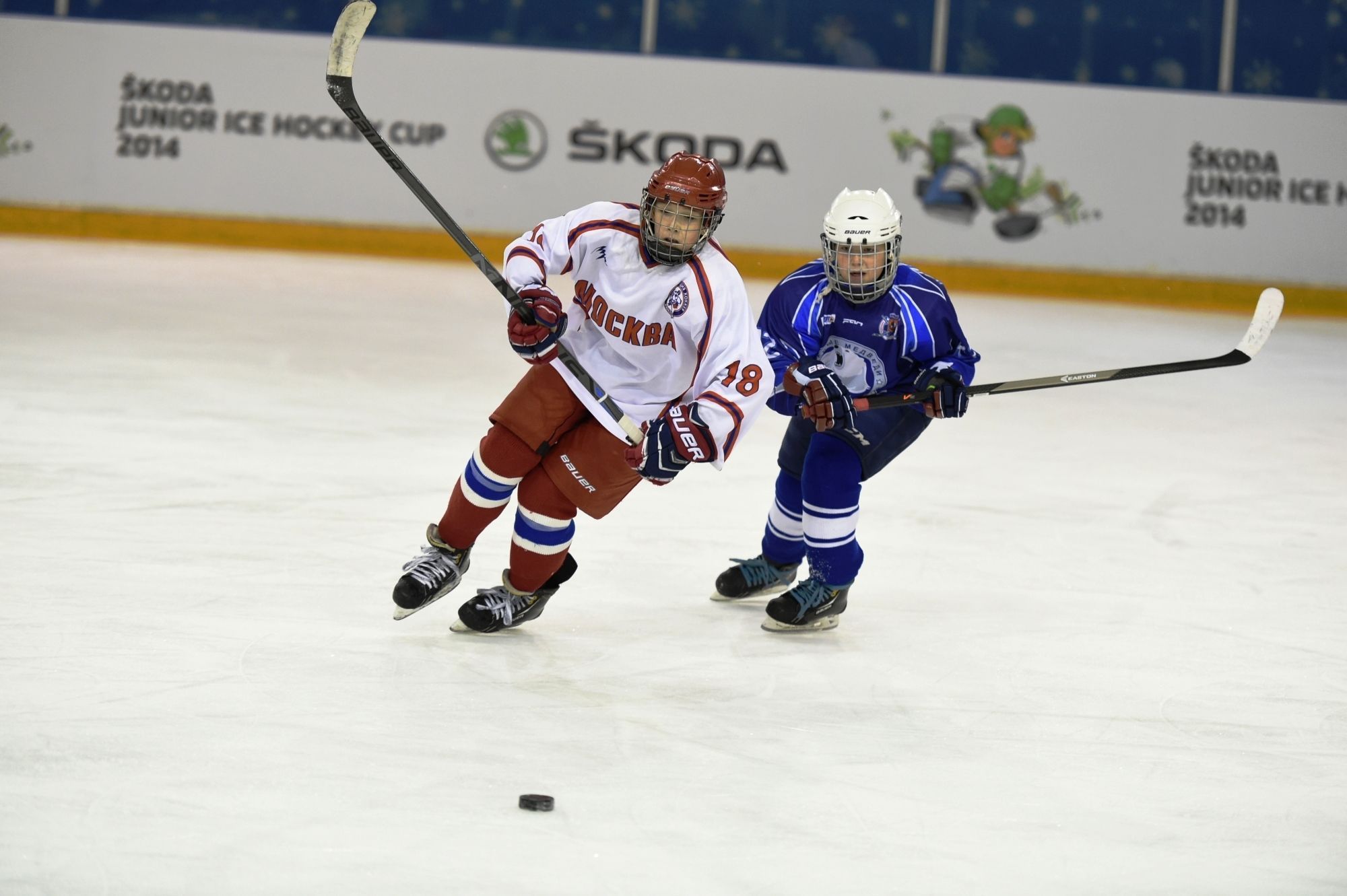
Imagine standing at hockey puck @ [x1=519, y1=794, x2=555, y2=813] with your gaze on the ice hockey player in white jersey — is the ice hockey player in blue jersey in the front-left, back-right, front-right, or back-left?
front-right

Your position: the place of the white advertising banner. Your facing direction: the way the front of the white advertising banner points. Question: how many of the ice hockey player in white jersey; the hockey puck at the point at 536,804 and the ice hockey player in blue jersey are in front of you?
3

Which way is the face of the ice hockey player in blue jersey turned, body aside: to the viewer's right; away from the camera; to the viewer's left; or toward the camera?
toward the camera

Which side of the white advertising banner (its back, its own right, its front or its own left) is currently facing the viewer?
front

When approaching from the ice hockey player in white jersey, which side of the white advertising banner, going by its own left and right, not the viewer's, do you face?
front

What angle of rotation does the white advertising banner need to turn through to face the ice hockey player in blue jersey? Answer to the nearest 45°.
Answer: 0° — it already faces them

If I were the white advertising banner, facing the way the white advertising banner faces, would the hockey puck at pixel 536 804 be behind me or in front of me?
in front
